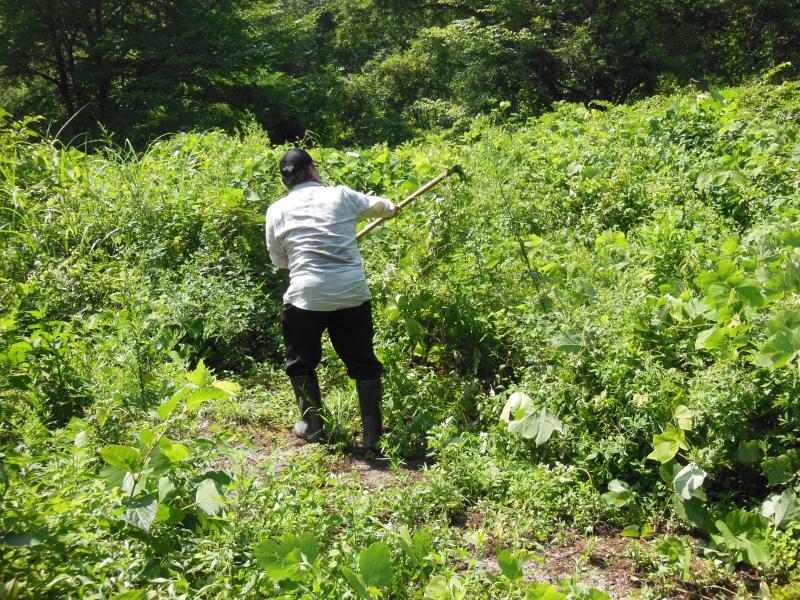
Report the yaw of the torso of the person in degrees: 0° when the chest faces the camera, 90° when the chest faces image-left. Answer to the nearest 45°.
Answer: approximately 180°
